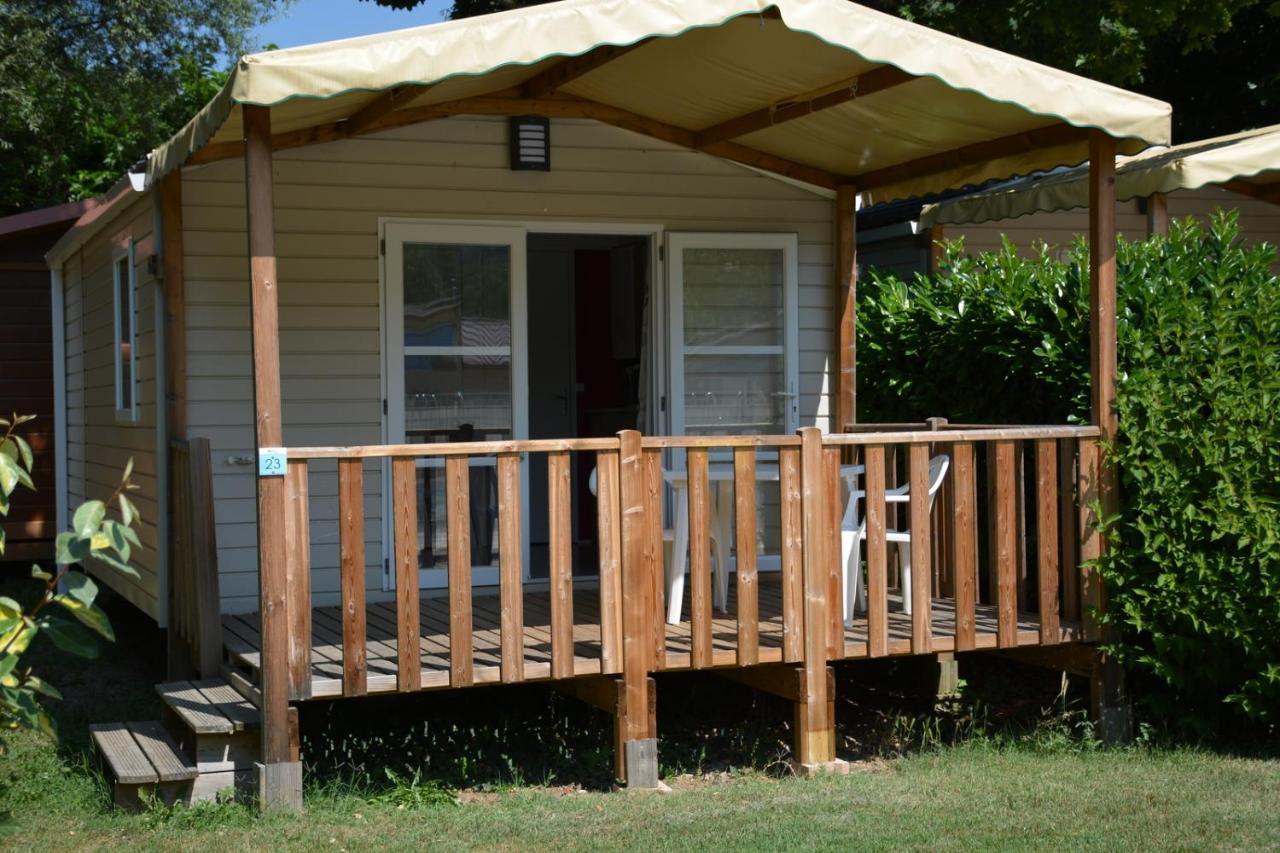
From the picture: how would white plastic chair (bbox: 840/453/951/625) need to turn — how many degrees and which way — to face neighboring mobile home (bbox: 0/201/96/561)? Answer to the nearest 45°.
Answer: approximately 45° to its right

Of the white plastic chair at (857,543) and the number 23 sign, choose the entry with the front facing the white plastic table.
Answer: the white plastic chair

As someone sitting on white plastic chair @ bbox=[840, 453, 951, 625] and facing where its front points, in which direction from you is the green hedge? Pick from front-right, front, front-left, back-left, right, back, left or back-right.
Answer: back

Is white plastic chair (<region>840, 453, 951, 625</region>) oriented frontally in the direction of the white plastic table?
yes

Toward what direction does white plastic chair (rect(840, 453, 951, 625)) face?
to the viewer's left

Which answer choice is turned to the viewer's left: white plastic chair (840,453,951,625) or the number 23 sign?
the white plastic chair

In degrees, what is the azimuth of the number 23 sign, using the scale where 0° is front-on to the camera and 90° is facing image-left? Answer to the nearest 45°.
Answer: approximately 0°

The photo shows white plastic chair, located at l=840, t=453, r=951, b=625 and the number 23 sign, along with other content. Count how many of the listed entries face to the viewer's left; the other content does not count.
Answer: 1

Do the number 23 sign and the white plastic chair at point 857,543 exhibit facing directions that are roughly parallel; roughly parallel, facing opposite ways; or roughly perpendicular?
roughly perpendicular

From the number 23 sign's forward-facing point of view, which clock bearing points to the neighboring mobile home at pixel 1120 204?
The neighboring mobile home is roughly at 8 o'clock from the number 23 sign.

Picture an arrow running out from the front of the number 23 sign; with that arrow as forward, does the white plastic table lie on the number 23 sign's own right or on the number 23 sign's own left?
on the number 23 sign's own left

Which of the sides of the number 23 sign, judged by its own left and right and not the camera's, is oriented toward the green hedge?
left
